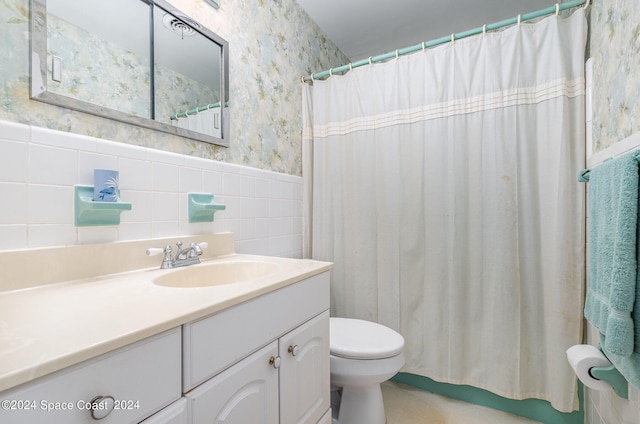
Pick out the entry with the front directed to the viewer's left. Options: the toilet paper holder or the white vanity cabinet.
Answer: the toilet paper holder

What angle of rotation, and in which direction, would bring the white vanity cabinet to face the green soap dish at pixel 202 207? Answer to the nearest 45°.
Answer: approximately 180°

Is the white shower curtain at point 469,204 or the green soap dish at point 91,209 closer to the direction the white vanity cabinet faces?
the white shower curtain

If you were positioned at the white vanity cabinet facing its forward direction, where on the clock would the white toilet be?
The white toilet is roughly at 9 o'clock from the white vanity cabinet.

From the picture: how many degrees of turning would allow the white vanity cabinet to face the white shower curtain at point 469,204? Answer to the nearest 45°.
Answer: approximately 90° to its left

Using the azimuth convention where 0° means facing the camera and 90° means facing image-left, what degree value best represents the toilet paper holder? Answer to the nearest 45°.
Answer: approximately 90°

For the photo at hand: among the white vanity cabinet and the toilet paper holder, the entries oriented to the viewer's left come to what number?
1

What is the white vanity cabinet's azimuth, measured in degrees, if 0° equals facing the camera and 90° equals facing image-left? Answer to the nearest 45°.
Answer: approximately 315°

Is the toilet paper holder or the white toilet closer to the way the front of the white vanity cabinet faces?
the toilet paper holder

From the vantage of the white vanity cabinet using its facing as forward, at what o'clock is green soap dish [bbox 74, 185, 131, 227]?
The green soap dish is roughly at 5 o'clock from the white vanity cabinet.
